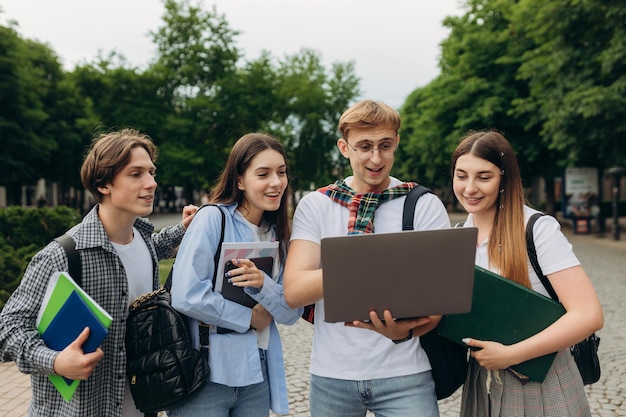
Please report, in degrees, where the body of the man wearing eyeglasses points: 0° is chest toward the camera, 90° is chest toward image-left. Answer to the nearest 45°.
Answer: approximately 0°

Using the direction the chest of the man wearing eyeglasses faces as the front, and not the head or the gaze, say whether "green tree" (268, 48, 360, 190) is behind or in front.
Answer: behind

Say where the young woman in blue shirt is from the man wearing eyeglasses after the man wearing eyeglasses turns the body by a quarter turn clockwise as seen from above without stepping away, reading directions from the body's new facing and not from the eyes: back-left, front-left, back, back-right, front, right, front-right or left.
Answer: front

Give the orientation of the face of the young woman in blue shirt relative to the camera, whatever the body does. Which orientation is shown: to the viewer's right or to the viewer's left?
to the viewer's right

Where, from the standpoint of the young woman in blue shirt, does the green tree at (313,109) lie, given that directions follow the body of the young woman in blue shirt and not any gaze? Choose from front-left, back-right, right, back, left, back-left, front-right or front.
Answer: back-left

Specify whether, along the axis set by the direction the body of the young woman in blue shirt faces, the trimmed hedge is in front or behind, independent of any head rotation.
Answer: behind

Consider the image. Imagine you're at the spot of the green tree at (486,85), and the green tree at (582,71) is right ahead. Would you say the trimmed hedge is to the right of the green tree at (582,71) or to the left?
right

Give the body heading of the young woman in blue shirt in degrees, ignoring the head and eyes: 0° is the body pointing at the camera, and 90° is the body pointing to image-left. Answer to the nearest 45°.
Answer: approximately 315°

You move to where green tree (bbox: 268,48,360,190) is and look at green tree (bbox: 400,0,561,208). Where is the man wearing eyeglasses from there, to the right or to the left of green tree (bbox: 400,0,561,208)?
right

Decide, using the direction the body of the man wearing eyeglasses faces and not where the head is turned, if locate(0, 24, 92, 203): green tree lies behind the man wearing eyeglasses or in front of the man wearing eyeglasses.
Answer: behind

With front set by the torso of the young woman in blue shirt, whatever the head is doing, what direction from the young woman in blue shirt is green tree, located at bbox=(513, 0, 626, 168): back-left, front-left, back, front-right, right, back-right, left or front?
left

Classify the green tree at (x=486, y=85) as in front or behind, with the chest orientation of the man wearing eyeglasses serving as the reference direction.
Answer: behind
